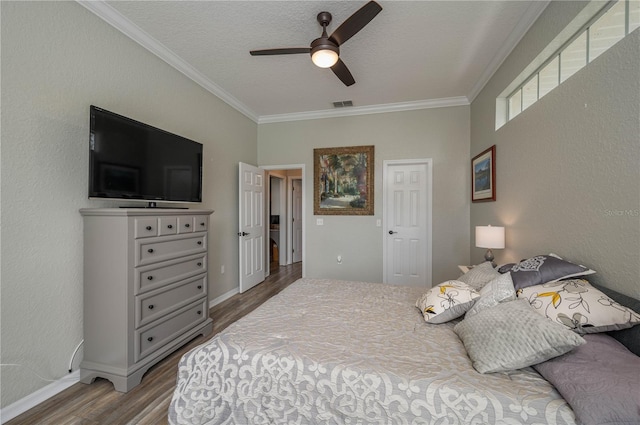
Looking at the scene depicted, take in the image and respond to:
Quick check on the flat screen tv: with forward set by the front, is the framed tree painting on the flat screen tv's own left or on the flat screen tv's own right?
on the flat screen tv's own left

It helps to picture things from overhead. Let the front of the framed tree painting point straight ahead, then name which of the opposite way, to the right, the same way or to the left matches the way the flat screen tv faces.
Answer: to the left

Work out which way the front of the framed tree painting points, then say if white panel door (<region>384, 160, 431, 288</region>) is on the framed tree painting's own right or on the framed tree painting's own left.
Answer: on the framed tree painting's own left

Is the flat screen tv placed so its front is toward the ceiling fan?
yes

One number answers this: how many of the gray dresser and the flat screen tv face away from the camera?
0

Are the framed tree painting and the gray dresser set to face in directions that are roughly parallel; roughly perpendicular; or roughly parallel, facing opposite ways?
roughly perpendicular

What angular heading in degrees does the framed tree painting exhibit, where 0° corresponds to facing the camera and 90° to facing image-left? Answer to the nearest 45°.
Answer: approximately 0°

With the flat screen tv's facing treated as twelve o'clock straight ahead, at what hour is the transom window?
The transom window is roughly at 12 o'clock from the flat screen tv.

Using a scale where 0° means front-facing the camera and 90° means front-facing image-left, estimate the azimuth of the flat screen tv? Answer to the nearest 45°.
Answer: approximately 315°

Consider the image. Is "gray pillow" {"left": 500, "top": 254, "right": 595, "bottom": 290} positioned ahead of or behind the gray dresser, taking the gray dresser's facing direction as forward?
ahead

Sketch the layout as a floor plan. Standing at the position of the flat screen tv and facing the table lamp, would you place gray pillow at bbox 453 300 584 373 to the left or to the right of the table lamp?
right

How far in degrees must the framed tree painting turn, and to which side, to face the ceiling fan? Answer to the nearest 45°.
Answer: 0° — it already faces it

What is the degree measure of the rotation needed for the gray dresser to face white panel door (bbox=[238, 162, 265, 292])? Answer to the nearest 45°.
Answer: approximately 90° to its left

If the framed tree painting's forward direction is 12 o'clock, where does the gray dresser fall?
The gray dresser is roughly at 1 o'clock from the framed tree painting.
